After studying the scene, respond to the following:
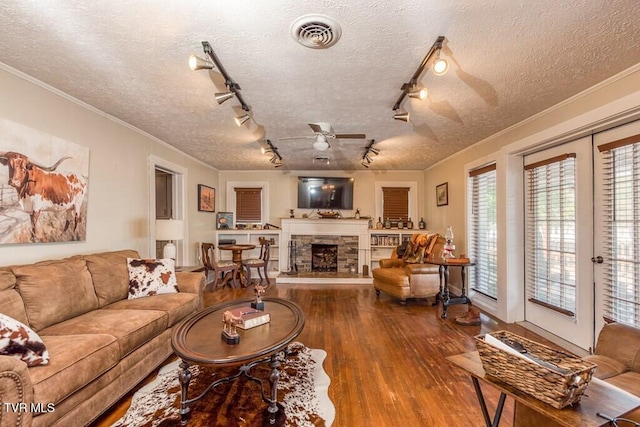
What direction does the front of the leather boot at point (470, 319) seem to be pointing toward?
to the viewer's left

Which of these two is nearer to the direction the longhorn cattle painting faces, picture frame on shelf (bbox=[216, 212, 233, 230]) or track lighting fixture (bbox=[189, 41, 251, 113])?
the track lighting fixture

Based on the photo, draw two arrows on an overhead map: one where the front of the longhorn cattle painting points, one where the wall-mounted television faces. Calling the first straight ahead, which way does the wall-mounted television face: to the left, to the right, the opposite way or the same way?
to the right

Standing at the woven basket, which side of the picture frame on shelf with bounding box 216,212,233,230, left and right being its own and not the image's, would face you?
front

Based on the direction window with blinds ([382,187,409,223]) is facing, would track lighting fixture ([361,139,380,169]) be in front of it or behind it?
in front

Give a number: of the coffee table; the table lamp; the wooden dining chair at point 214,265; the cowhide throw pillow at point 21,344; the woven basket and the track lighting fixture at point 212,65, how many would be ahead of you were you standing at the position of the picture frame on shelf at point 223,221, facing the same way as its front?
6

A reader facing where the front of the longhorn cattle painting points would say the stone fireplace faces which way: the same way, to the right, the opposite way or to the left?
to the right

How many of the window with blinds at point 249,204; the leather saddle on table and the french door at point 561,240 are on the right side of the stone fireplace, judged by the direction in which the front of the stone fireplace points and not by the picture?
1

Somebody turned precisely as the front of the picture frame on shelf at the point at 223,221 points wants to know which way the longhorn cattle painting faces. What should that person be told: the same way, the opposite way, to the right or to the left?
to the left

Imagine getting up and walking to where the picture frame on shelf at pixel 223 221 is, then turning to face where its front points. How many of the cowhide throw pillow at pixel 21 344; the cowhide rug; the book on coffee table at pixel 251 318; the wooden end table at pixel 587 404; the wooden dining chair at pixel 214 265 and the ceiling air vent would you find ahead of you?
6

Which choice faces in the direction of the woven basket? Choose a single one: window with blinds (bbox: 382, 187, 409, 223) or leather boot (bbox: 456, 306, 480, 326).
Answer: the window with blinds

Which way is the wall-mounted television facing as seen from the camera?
toward the camera

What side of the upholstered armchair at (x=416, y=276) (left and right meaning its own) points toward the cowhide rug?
front

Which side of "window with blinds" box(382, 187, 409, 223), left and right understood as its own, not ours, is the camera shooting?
front

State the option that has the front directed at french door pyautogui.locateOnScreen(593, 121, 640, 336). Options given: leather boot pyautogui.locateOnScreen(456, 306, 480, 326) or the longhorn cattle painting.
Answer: the longhorn cattle painting

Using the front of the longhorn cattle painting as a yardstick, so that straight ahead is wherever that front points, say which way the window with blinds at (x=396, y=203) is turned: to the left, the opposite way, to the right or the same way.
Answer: to the right

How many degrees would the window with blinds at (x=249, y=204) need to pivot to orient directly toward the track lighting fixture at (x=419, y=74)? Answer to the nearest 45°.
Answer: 0° — it already faces it

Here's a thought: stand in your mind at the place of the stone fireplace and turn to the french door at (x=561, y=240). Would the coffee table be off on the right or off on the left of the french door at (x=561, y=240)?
right
